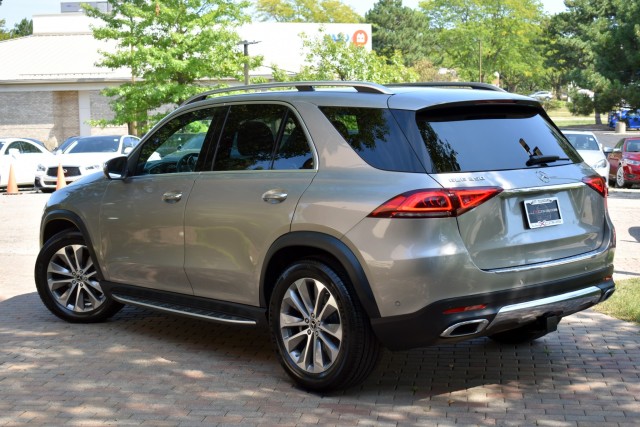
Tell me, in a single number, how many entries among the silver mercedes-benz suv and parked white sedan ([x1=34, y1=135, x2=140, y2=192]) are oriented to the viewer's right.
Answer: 0

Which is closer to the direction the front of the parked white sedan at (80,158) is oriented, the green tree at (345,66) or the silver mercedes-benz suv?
the silver mercedes-benz suv

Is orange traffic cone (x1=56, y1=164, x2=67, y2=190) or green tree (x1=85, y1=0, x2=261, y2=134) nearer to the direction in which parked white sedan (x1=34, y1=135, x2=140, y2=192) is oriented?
the orange traffic cone

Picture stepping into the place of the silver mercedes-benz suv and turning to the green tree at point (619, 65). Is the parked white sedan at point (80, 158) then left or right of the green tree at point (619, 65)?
left

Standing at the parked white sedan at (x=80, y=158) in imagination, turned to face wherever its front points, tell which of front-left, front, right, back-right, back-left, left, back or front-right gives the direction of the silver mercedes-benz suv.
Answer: front-left

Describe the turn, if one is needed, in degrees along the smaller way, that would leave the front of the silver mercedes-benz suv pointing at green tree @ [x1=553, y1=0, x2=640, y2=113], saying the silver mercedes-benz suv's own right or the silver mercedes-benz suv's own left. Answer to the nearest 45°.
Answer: approximately 45° to the silver mercedes-benz suv's own right

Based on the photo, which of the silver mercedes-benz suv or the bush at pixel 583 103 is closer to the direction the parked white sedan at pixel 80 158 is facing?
the silver mercedes-benz suv

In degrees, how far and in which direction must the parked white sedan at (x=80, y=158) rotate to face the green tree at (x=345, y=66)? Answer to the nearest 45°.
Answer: approximately 180°

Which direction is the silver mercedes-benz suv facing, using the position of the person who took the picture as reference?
facing away from the viewer and to the left of the viewer

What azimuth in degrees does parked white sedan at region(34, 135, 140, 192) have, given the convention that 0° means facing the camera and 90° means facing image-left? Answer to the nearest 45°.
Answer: approximately 45°

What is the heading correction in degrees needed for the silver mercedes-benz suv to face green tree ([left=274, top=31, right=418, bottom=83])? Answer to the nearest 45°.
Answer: approximately 45° to its right
